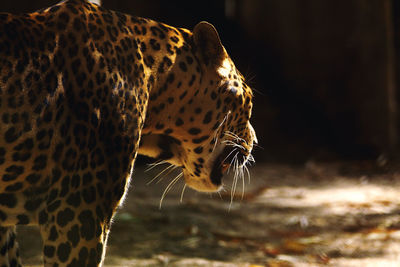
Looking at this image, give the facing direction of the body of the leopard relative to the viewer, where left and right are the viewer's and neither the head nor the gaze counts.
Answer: facing to the right of the viewer
